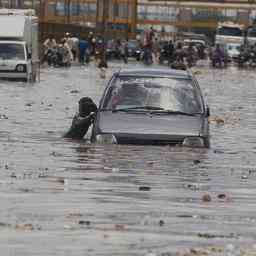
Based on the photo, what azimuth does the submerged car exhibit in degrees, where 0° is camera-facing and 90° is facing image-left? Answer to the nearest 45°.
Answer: approximately 0°

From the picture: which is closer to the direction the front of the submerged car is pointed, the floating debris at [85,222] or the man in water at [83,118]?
the floating debris

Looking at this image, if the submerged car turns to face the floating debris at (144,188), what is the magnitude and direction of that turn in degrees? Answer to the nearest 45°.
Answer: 0° — it already faces it

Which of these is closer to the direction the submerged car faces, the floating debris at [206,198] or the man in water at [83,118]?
the floating debris

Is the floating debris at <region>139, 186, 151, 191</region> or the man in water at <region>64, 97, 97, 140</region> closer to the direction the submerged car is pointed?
the floating debris

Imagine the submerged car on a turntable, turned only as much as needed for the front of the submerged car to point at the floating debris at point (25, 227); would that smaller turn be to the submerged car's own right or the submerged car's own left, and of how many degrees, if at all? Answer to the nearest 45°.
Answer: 0° — it already faces it

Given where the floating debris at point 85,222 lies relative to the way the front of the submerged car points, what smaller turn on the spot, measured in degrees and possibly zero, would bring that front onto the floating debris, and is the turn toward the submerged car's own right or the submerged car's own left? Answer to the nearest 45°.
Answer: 0° — it already faces it

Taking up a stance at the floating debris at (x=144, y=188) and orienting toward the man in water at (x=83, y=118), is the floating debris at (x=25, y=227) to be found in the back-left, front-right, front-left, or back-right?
back-left
